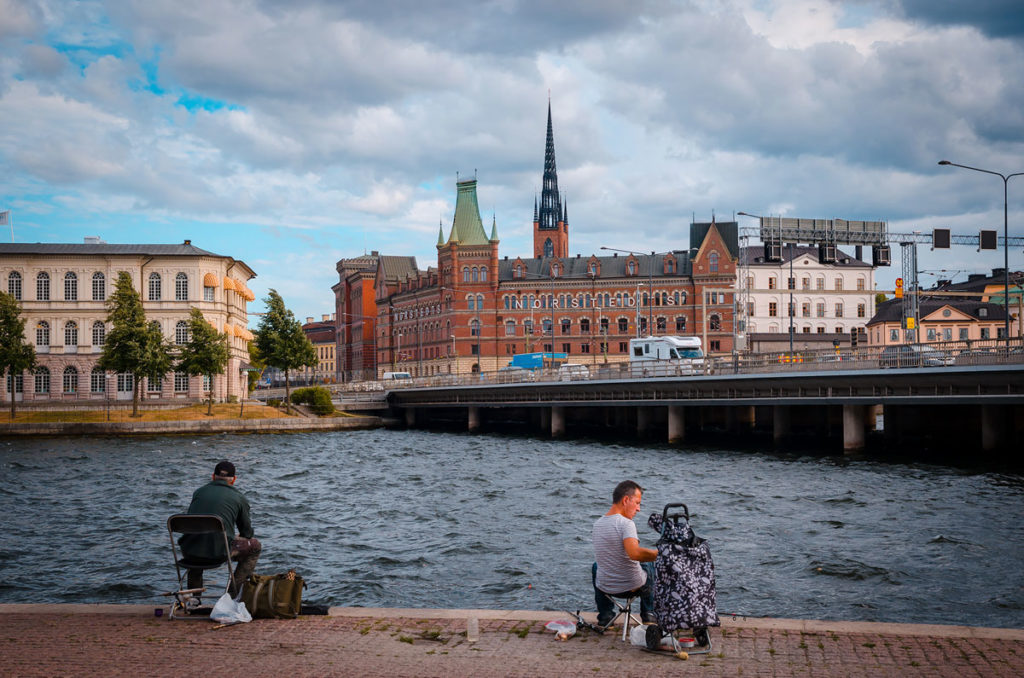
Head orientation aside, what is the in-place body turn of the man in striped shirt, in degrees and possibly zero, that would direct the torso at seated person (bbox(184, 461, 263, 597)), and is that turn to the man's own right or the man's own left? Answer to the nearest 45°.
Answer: approximately 135° to the man's own left

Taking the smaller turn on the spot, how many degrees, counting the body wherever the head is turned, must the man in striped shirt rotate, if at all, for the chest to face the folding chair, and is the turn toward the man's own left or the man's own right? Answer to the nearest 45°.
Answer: approximately 135° to the man's own left

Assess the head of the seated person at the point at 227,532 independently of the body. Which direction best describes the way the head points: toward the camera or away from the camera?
away from the camera

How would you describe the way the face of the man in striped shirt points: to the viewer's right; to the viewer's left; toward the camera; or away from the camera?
to the viewer's right

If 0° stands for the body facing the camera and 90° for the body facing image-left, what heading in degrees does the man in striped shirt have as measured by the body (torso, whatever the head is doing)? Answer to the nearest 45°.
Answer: approximately 225°

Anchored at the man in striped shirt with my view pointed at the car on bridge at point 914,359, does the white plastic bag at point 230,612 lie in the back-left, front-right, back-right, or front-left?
back-left

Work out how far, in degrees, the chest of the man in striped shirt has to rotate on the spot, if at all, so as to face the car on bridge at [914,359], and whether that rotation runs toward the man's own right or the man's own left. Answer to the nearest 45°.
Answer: approximately 45° to the man's own left

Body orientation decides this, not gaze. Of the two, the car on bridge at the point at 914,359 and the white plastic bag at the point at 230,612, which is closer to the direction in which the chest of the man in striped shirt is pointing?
the car on bridge

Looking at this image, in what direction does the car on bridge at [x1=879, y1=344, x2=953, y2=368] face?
to the viewer's right

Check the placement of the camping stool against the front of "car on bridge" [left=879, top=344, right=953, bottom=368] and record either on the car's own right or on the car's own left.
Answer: on the car's own right

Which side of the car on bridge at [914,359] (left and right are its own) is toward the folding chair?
right

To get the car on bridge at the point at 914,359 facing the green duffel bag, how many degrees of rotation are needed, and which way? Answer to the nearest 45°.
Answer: approximately 90° to its right
